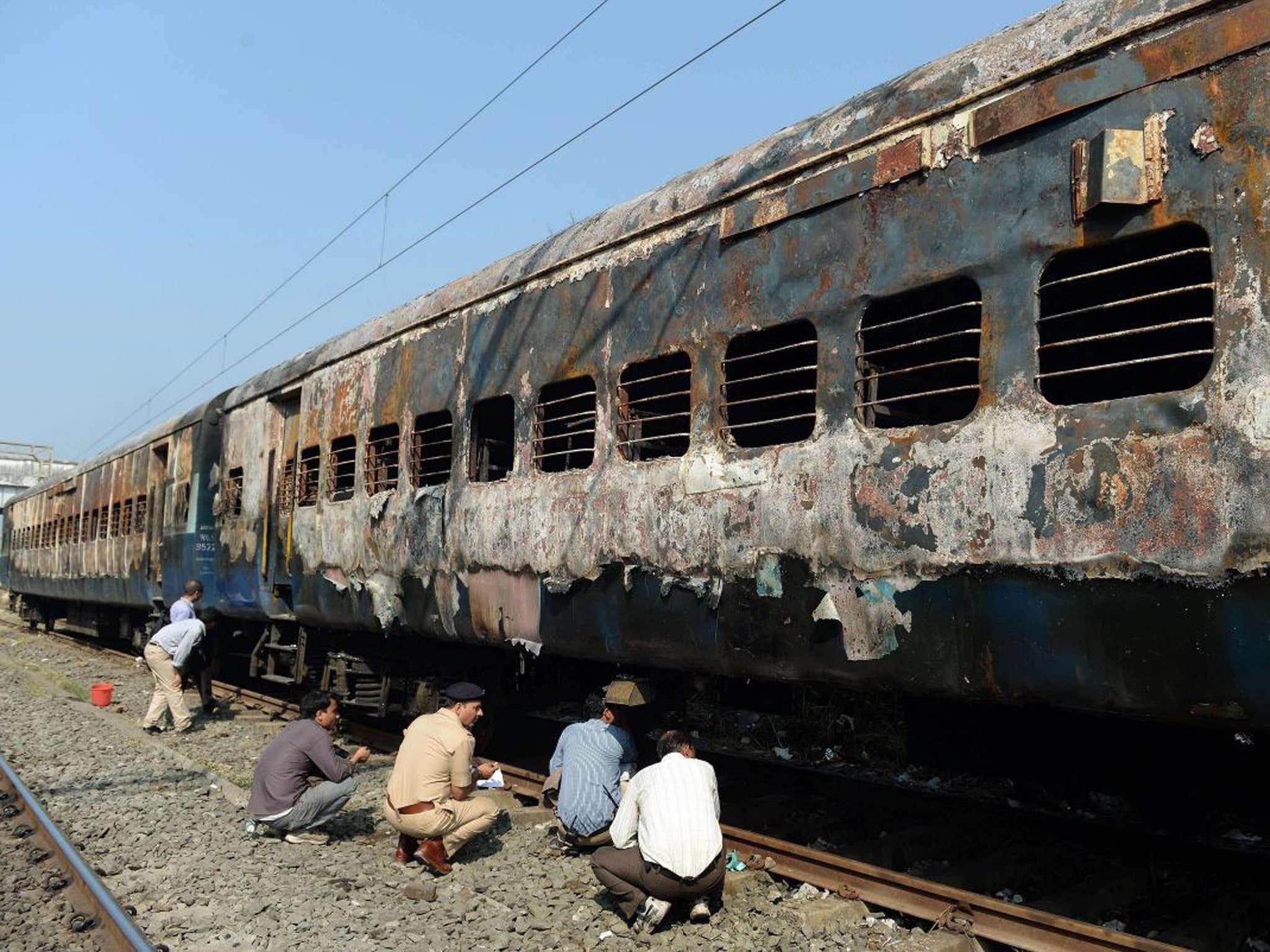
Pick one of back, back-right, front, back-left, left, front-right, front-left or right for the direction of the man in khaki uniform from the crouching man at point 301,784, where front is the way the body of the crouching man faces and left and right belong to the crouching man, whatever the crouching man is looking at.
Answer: front-right

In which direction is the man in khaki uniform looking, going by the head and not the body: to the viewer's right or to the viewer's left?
to the viewer's right

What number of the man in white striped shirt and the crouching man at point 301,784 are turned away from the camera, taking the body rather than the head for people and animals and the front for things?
1

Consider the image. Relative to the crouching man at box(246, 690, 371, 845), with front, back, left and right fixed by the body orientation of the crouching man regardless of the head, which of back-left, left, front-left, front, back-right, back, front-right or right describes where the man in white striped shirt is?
front-right

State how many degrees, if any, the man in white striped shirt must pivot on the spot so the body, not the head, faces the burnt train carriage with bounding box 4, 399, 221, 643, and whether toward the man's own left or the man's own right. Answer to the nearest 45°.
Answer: approximately 45° to the man's own left

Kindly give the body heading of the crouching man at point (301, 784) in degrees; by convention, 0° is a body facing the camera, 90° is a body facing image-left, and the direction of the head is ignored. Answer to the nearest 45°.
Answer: approximately 270°

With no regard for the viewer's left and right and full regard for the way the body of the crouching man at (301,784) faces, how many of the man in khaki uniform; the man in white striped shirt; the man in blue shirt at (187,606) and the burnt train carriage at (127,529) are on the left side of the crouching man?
2

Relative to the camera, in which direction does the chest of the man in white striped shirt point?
away from the camera

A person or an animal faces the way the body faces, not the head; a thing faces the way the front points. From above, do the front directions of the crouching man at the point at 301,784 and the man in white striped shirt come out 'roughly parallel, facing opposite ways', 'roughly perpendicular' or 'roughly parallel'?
roughly perpendicular

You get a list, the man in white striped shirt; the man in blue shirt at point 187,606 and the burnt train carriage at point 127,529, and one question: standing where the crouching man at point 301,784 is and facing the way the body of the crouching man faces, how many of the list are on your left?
2

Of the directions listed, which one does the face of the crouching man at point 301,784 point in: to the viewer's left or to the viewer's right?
to the viewer's right

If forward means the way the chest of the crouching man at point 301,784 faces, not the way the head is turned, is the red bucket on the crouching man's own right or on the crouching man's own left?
on the crouching man's own left

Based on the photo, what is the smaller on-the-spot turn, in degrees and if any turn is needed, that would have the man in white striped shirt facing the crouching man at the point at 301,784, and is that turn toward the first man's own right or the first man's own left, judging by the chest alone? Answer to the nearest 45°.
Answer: approximately 45° to the first man's own left

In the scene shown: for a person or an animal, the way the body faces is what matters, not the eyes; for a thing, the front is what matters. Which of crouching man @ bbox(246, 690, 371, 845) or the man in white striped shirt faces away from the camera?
the man in white striped shirt

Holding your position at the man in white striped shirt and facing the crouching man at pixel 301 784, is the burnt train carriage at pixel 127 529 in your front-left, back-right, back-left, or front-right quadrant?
front-right
